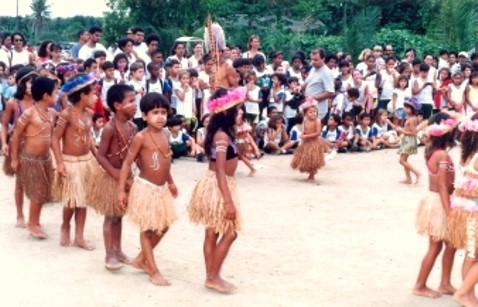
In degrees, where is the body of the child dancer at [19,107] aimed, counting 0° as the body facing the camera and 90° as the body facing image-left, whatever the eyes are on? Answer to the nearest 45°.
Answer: approximately 315°

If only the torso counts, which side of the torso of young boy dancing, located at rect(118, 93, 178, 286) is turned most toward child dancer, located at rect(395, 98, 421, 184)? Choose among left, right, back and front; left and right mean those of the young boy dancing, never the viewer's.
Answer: left

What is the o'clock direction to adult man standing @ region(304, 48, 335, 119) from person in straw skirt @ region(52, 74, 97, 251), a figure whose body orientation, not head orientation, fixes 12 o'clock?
The adult man standing is roughly at 9 o'clock from the person in straw skirt.

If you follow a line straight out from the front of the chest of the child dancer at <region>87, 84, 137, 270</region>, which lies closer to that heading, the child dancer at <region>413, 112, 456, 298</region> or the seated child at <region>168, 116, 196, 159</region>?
the child dancer

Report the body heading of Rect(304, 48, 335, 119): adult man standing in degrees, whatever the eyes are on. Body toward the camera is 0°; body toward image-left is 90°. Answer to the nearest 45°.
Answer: approximately 45°

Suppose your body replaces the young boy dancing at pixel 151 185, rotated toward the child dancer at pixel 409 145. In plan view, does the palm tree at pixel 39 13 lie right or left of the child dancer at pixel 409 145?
left

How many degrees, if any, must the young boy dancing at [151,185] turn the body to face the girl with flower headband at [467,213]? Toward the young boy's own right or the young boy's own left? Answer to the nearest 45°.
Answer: approximately 45° to the young boy's own left
